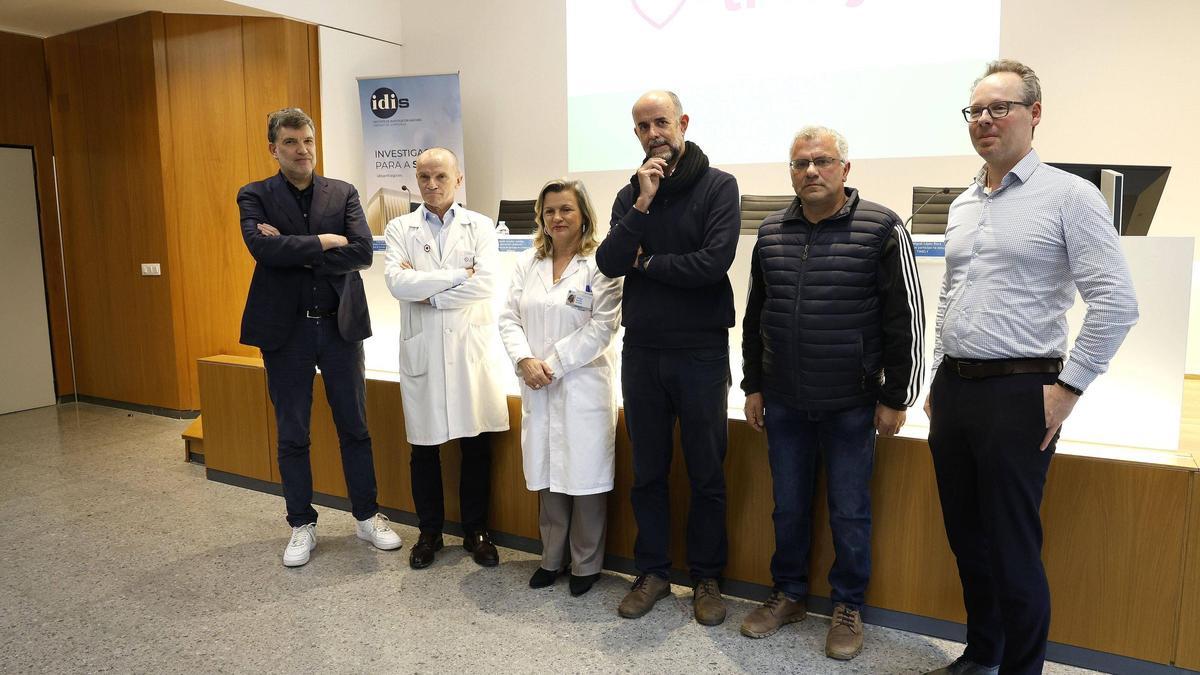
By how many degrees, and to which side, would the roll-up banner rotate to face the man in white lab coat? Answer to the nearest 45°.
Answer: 0° — it already faces them

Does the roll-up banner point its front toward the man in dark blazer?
yes

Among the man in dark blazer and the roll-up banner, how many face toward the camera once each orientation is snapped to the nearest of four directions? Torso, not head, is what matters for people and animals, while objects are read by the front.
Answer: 2

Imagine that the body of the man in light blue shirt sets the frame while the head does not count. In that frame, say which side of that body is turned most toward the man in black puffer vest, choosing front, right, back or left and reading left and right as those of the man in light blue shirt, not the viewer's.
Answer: right

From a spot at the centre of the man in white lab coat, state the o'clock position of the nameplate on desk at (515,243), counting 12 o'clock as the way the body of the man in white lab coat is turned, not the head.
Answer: The nameplate on desk is roughly at 7 o'clock from the man in white lab coat.

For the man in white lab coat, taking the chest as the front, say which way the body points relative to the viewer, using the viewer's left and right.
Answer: facing the viewer

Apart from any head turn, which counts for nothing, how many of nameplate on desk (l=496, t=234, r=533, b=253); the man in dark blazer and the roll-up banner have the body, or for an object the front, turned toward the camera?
3

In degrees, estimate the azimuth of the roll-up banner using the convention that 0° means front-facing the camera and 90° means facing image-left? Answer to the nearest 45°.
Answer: approximately 0°

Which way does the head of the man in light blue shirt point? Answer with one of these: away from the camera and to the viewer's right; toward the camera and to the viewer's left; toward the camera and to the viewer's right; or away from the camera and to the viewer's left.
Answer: toward the camera and to the viewer's left

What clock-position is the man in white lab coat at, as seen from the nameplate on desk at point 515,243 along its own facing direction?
The man in white lab coat is roughly at 1 o'clock from the nameplate on desk.

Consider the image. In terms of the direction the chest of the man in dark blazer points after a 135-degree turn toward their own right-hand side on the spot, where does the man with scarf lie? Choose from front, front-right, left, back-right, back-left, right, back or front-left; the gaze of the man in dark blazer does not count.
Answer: back

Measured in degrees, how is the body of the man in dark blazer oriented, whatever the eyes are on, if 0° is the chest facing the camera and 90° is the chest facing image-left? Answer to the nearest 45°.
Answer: approximately 0°

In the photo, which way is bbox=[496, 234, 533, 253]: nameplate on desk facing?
toward the camera

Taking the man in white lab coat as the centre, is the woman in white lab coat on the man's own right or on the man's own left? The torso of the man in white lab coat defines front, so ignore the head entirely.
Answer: on the man's own left
